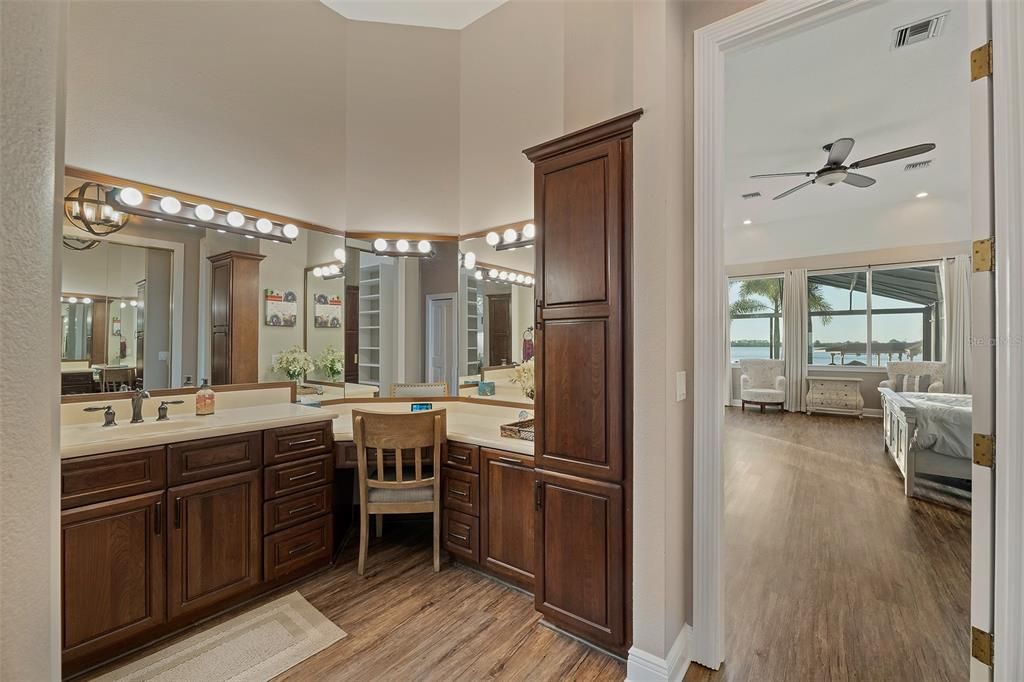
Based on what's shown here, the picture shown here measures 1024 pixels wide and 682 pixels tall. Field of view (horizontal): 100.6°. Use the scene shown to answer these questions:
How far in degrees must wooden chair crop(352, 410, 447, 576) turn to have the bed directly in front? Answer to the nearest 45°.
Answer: approximately 90° to its right

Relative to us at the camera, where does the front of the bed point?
facing to the left of the viewer

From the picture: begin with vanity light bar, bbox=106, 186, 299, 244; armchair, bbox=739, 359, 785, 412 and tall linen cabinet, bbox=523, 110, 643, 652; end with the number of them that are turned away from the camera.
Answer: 0

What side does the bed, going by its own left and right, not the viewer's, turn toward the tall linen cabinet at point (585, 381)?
left

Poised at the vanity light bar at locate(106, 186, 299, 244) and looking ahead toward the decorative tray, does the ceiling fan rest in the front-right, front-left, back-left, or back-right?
front-left

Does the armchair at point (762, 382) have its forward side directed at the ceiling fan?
yes

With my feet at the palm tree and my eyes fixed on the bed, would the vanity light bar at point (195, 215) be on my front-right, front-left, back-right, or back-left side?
front-right

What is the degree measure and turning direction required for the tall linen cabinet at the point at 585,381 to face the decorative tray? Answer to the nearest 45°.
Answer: approximately 90° to its right

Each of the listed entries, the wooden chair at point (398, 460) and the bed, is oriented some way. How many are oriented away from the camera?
1

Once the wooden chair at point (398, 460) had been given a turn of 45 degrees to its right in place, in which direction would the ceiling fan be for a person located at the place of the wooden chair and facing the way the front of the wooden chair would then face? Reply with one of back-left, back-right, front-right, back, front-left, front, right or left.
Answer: front-right

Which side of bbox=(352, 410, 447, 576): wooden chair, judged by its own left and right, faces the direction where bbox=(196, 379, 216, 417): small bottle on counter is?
left

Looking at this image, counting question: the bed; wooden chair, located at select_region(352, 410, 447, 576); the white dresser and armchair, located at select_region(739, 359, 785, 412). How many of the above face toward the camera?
2

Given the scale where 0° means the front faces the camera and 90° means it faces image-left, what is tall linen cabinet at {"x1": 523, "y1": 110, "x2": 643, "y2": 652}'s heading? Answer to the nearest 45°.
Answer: approximately 45°

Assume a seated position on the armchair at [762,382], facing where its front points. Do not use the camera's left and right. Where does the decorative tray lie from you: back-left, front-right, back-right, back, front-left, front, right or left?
front

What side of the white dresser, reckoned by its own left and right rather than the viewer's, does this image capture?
front

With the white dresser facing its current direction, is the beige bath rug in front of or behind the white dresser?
in front

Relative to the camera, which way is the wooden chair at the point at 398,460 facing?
away from the camera

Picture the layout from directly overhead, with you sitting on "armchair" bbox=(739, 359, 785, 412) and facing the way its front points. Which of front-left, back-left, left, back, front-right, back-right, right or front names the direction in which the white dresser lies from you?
left

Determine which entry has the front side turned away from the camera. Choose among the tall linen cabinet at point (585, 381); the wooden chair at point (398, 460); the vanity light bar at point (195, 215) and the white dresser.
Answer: the wooden chair

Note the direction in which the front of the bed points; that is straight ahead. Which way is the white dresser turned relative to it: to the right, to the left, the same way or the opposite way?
to the left
